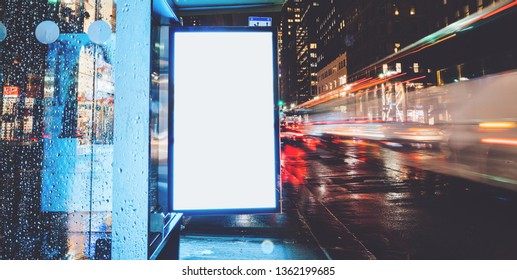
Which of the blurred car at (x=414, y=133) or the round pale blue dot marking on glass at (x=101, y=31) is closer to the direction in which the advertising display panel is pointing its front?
the round pale blue dot marking on glass

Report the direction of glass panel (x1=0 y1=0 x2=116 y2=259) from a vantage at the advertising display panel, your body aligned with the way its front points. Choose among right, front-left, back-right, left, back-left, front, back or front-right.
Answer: right

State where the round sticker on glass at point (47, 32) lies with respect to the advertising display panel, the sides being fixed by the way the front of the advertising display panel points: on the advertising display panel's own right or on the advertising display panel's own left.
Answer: on the advertising display panel's own right

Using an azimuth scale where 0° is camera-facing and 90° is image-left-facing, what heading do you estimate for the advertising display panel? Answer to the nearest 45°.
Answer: approximately 0°

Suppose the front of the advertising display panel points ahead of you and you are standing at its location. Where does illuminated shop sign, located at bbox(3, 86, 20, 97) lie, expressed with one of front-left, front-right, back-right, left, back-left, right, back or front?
right

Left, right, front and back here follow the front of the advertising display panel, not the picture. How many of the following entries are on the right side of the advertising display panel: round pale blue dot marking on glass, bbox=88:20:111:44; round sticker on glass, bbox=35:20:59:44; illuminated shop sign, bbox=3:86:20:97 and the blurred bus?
3

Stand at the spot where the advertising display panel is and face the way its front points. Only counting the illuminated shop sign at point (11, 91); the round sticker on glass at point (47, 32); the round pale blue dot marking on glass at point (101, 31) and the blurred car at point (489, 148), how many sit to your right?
3

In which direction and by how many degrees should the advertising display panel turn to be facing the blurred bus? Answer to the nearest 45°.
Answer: approximately 135° to its left

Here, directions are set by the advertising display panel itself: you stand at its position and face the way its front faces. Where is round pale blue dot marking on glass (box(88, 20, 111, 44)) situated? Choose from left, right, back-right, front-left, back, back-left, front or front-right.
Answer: right

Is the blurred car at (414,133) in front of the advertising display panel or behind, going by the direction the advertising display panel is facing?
behind
